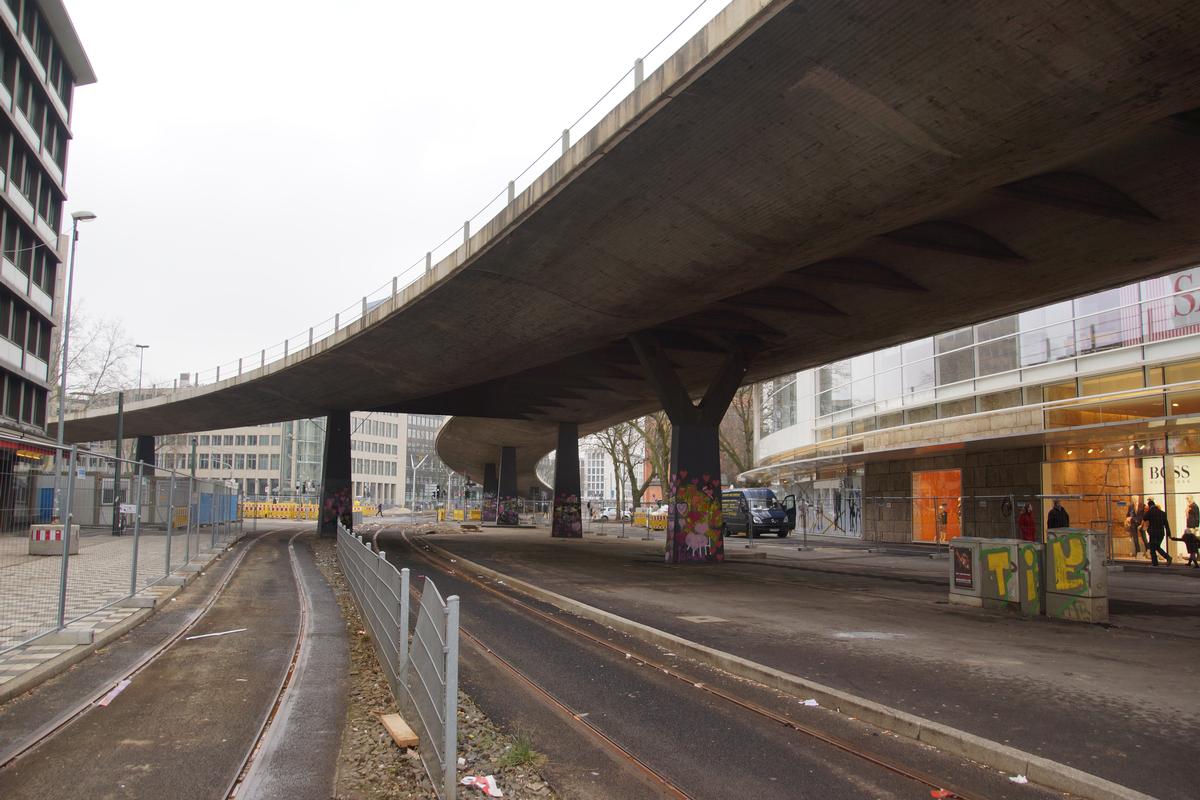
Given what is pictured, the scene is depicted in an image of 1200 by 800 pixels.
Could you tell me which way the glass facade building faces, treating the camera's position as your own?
facing the viewer and to the left of the viewer

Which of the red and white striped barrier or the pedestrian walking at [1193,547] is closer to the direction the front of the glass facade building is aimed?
the red and white striped barrier

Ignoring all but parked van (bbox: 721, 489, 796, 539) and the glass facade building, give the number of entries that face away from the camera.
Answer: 0

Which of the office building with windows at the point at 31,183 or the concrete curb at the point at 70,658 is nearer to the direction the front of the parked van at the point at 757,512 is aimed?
the concrete curb

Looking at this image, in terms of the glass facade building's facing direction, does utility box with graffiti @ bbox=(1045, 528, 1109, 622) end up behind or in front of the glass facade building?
in front

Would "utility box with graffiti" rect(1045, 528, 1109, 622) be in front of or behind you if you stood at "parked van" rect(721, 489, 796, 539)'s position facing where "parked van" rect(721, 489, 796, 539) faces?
in front

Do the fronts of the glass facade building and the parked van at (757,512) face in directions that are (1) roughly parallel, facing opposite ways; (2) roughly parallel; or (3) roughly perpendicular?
roughly perpendicular
